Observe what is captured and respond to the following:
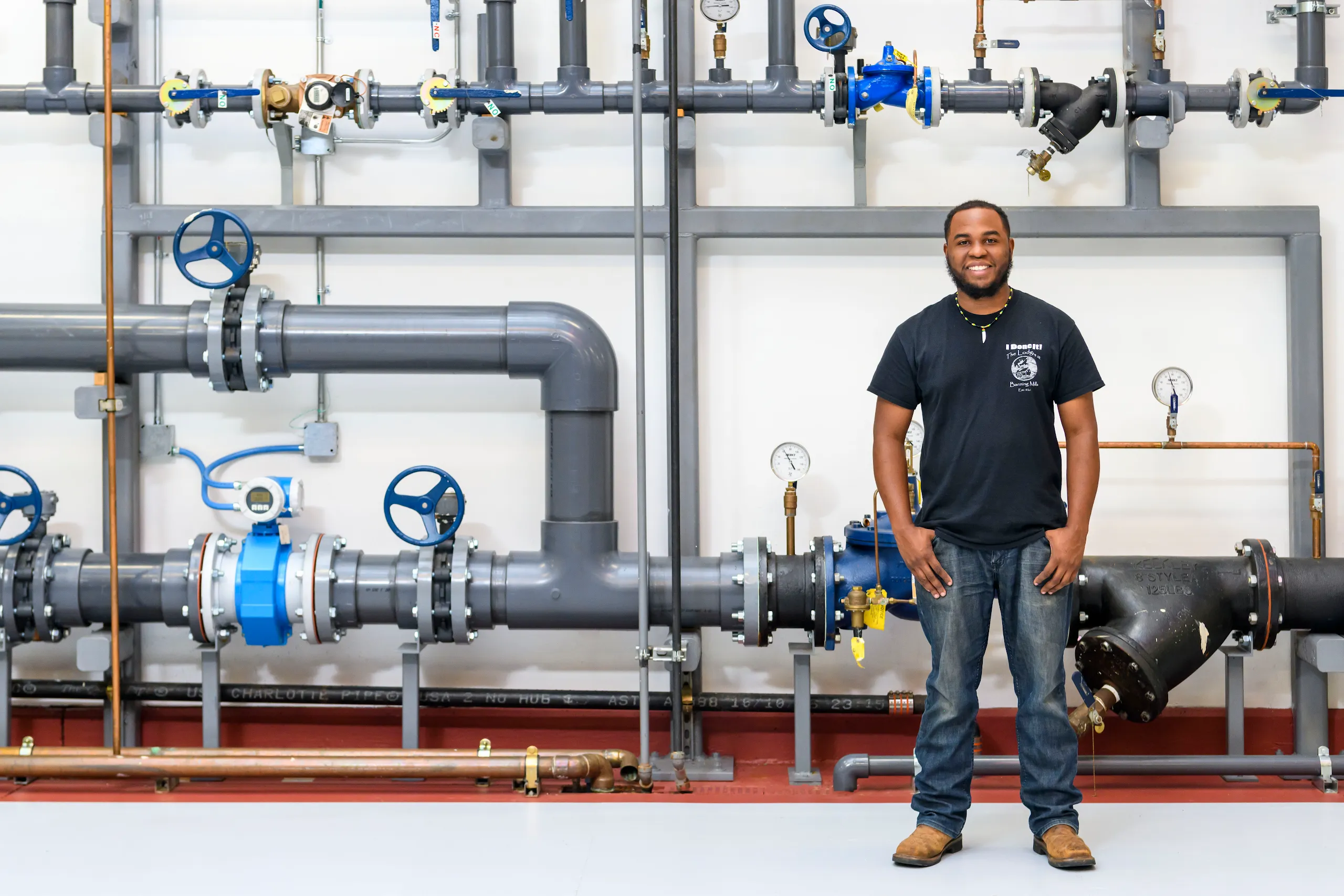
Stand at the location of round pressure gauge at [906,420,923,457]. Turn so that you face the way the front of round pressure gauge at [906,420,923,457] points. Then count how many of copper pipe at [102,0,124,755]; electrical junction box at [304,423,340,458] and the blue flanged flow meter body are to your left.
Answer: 0

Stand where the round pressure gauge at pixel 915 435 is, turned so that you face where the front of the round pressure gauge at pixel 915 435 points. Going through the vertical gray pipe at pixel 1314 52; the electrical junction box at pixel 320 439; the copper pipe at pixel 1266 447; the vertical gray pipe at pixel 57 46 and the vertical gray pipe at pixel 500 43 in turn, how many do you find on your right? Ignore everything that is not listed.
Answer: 3

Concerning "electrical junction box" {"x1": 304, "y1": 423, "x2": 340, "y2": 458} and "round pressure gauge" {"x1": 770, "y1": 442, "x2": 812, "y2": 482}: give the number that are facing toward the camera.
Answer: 2

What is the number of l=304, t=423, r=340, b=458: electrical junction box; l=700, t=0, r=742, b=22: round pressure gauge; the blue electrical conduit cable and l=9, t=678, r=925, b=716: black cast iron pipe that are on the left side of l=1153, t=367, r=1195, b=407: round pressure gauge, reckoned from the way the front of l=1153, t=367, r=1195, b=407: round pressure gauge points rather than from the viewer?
0

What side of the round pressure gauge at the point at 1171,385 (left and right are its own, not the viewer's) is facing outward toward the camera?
front

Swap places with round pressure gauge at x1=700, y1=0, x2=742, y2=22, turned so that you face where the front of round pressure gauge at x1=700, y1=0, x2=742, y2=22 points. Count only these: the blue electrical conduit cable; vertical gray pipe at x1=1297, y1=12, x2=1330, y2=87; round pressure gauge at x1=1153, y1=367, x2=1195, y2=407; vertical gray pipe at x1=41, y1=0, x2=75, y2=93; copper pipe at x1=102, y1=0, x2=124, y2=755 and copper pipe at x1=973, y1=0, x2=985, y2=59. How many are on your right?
3

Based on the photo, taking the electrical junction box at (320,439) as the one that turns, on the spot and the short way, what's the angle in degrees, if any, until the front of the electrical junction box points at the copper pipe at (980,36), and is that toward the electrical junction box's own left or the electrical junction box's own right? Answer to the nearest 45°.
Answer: approximately 90° to the electrical junction box's own left

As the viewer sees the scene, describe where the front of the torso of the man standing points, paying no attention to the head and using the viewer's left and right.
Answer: facing the viewer

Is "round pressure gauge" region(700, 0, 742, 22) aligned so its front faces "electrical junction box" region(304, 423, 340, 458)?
no

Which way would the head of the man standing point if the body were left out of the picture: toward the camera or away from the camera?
toward the camera

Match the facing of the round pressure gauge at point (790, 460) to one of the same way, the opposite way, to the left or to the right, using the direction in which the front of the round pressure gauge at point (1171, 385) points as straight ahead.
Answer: the same way

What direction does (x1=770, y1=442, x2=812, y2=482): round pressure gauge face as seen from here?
toward the camera

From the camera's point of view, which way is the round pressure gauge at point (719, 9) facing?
toward the camera

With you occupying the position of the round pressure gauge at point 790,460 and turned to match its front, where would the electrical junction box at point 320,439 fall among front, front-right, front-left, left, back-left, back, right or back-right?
right

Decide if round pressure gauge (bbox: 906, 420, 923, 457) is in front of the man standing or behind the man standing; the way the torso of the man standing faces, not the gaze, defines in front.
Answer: behind
